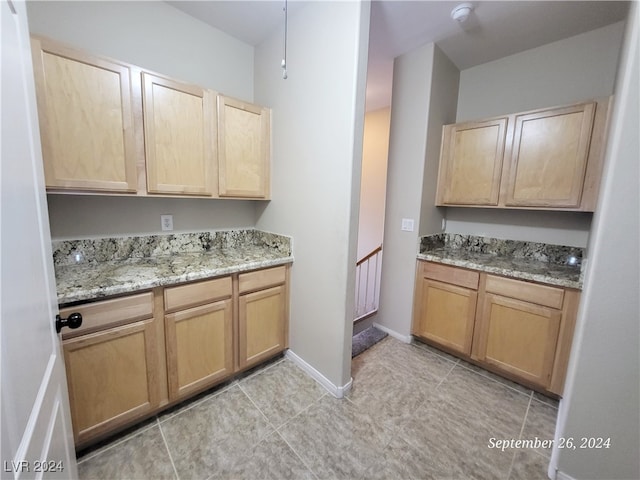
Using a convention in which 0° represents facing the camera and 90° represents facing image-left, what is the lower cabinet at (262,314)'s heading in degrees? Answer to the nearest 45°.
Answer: approximately 315°

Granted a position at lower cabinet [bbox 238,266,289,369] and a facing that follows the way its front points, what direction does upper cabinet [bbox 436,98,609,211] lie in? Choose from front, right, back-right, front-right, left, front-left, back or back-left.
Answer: front-left

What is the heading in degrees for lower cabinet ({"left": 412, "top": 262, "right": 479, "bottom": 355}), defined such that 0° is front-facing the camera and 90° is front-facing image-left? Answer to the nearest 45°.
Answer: approximately 45°

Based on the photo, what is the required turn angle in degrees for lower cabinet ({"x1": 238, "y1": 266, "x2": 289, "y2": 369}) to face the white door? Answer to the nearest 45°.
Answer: approximately 90° to its right

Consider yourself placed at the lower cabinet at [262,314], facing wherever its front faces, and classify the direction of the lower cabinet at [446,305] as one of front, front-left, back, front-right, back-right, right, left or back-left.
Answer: front-left
